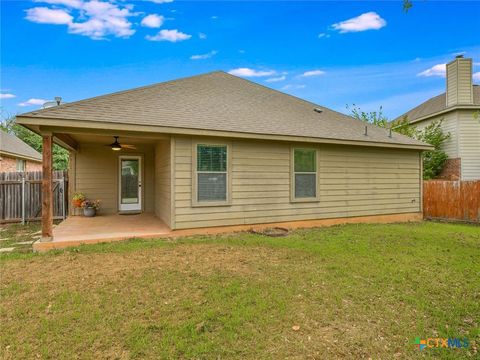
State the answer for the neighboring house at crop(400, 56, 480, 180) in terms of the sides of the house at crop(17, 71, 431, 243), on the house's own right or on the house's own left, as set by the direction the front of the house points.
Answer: on the house's own right

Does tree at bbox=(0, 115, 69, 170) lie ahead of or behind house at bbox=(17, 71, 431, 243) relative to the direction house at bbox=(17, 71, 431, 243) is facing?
ahead

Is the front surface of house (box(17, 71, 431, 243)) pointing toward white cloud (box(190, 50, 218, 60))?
yes

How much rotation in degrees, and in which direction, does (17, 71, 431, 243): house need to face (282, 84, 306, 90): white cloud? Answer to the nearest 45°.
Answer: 0° — it already faces it

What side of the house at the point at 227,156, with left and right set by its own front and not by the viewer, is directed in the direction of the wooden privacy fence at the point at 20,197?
left

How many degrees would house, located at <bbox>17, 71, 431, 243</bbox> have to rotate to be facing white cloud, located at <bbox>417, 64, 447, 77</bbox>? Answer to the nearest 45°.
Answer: approximately 45° to its right

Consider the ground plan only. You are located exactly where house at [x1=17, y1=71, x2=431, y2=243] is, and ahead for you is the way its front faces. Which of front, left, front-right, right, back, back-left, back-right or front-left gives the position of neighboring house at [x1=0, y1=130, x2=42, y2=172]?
front-left

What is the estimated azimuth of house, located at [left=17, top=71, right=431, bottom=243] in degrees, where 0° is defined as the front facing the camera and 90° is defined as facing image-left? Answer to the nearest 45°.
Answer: approximately 180°

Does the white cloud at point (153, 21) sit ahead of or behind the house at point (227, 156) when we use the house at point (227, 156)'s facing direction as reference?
ahead
